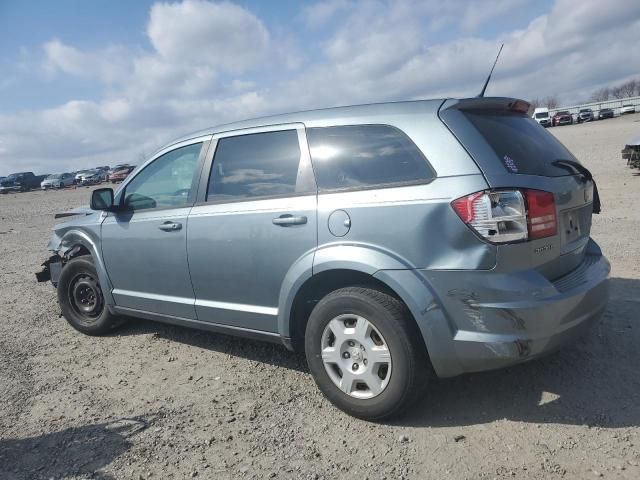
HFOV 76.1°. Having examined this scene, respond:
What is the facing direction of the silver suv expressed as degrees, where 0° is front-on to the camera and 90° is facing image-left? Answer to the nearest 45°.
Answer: approximately 135°

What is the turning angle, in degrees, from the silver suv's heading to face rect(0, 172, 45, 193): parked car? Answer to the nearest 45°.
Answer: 0° — it already faces it

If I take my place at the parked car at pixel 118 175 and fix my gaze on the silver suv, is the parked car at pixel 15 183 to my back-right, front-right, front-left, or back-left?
back-right

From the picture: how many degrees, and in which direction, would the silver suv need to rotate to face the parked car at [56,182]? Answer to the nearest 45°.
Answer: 0° — it already faces it

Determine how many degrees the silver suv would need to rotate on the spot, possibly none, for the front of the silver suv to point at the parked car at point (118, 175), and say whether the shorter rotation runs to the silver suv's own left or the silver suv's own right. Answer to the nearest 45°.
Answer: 0° — it already faces it
